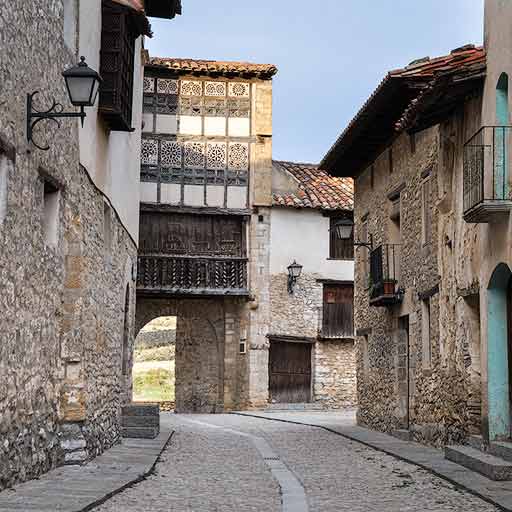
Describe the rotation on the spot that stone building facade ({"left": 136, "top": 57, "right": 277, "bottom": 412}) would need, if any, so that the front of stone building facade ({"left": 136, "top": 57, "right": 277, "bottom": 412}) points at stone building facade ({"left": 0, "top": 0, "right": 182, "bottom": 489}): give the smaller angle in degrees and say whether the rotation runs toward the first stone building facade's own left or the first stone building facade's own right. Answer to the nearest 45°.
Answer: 0° — it already faces it

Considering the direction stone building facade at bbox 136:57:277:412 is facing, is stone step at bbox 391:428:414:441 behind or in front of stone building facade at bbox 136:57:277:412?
in front

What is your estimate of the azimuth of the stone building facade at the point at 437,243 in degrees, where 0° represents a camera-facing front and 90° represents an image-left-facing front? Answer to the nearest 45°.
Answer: approximately 45°

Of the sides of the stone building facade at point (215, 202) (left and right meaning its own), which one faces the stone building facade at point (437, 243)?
front

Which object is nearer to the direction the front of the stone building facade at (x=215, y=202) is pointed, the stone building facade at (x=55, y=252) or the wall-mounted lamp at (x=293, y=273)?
the stone building facade

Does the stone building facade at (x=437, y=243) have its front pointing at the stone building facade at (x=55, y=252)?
yes

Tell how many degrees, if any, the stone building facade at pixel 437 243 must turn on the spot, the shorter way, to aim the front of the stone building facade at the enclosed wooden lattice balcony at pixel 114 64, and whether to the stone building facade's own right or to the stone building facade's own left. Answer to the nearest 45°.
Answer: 0° — it already faces it

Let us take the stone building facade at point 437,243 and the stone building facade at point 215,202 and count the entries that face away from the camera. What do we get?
0

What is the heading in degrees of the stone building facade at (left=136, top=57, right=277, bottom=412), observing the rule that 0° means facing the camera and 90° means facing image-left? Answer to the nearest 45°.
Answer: approximately 0°

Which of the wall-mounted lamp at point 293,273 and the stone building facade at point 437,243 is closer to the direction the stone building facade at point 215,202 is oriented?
the stone building facade

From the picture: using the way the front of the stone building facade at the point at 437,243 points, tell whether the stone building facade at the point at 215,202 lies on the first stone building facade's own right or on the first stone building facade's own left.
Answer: on the first stone building facade's own right
